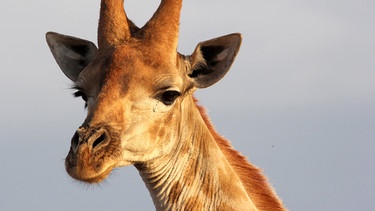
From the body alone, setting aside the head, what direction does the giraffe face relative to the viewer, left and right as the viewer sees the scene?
facing the viewer and to the left of the viewer
